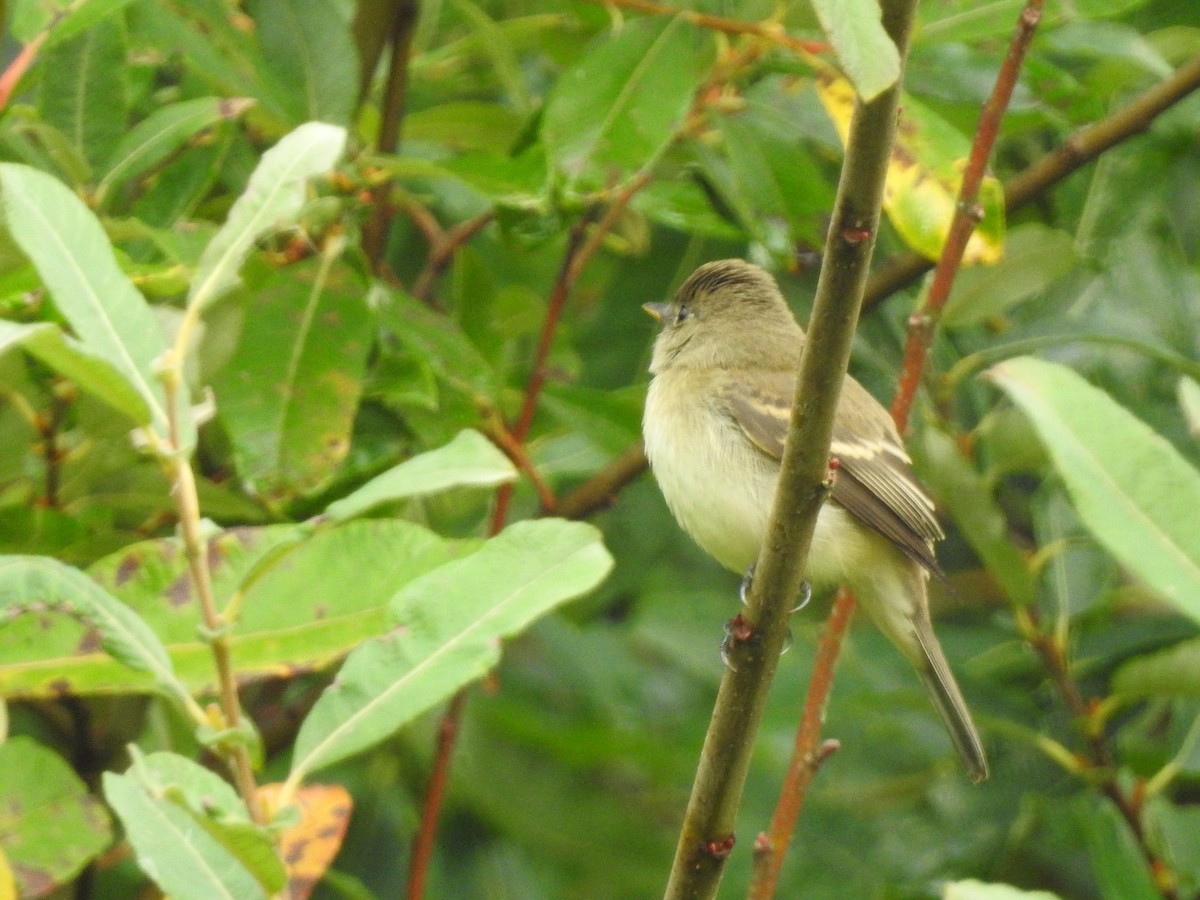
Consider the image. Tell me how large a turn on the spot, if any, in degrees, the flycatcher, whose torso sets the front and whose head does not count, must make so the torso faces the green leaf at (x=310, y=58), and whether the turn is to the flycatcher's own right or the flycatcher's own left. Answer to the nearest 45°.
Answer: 0° — it already faces it

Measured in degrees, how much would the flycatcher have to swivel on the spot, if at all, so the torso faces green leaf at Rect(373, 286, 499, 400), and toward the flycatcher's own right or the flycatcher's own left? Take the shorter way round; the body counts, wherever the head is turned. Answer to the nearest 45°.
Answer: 0° — it already faces it

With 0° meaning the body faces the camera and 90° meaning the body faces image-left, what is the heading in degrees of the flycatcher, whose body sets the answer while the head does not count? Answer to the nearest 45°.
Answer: approximately 90°

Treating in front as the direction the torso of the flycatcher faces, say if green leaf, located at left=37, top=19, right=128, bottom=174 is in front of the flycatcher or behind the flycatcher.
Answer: in front

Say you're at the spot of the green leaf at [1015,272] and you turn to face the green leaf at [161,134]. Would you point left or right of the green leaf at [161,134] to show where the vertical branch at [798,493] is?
left

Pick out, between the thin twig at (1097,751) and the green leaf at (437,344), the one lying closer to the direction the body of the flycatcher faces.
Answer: the green leaf

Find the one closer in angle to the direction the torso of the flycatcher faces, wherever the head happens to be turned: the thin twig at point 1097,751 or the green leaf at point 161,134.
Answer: the green leaf

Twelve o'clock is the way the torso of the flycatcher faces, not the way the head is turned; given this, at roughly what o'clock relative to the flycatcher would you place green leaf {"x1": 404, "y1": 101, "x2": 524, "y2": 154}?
The green leaf is roughly at 1 o'clock from the flycatcher.
